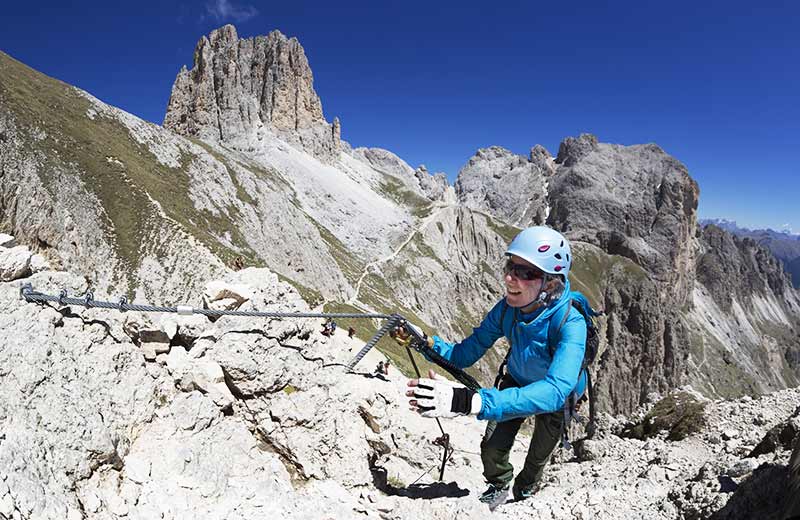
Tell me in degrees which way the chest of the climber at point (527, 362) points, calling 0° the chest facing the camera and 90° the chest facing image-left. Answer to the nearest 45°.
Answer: approximately 45°

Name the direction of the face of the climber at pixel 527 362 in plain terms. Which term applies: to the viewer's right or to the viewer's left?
to the viewer's left

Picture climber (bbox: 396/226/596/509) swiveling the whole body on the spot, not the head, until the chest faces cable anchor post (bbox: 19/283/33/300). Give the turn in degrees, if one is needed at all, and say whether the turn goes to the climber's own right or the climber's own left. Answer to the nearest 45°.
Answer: approximately 45° to the climber's own right
